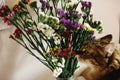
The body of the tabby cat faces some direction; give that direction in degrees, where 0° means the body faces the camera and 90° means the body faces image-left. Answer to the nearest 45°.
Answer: approximately 90°
